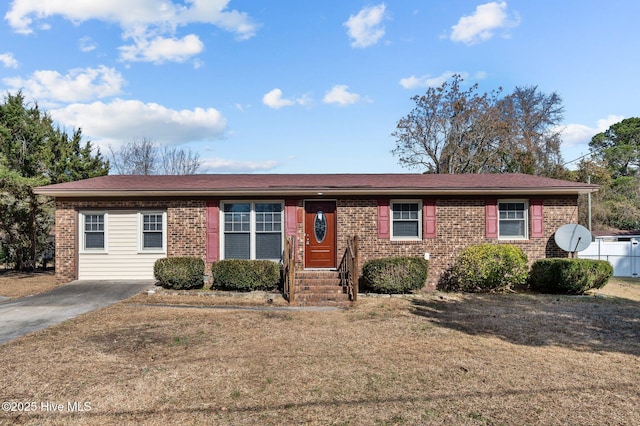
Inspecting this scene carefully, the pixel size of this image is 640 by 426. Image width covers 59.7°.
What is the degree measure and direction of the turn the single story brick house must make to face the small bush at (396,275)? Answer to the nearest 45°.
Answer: approximately 45° to its left

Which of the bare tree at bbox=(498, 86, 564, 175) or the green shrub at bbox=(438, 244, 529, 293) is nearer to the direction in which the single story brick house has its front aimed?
the green shrub

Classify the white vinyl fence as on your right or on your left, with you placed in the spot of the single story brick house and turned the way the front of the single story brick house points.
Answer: on your left

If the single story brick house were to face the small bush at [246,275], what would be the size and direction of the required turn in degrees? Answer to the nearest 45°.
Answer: approximately 45° to its right

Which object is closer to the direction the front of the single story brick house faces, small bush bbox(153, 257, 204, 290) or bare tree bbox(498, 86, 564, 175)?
the small bush

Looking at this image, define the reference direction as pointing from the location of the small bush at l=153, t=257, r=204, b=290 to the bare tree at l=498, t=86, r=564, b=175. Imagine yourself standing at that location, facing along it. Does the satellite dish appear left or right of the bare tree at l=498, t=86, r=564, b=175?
right

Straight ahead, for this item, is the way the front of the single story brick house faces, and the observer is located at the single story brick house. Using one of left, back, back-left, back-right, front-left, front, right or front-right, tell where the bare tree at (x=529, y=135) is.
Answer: back-left

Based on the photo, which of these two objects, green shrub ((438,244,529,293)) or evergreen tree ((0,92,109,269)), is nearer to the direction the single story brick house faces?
the green shrub

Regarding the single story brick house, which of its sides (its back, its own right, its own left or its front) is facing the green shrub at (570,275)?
left

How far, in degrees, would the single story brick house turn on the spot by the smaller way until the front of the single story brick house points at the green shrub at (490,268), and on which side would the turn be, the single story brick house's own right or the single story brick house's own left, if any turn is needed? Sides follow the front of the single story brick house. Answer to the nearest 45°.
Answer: approximately 90° to the single story brick house's own left

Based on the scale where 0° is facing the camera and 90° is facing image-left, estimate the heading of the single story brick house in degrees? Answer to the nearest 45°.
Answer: approximately 0°

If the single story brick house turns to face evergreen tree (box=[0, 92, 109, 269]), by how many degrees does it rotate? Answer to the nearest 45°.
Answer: approximately 135° to its right

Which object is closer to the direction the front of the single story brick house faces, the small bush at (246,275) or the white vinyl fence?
the small bush
